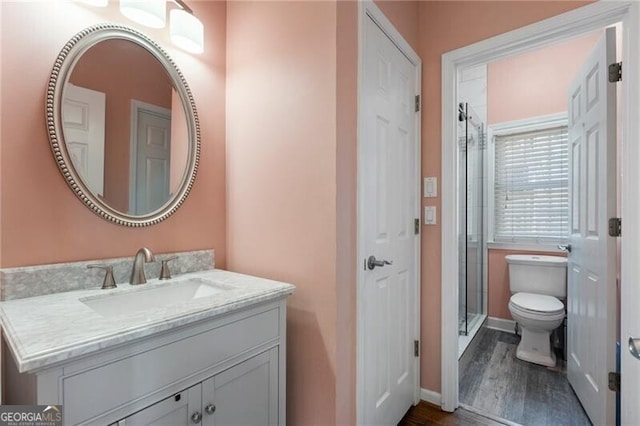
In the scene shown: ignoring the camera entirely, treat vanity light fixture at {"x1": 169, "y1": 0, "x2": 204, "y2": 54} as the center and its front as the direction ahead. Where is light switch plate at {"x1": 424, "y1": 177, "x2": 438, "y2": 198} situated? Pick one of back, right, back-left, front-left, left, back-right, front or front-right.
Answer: front-left

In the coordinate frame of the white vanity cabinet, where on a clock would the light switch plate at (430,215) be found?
The light switch plate is roughly at 10 o'clock from the white vanity cabinet.

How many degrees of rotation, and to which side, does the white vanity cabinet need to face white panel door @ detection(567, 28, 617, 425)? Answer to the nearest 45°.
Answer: approximately 45° to its left

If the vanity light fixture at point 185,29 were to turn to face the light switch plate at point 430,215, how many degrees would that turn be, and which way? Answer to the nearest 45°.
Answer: approximately 45° to its left

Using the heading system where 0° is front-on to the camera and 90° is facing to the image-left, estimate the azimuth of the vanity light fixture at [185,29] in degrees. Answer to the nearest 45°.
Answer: approximately 315°
